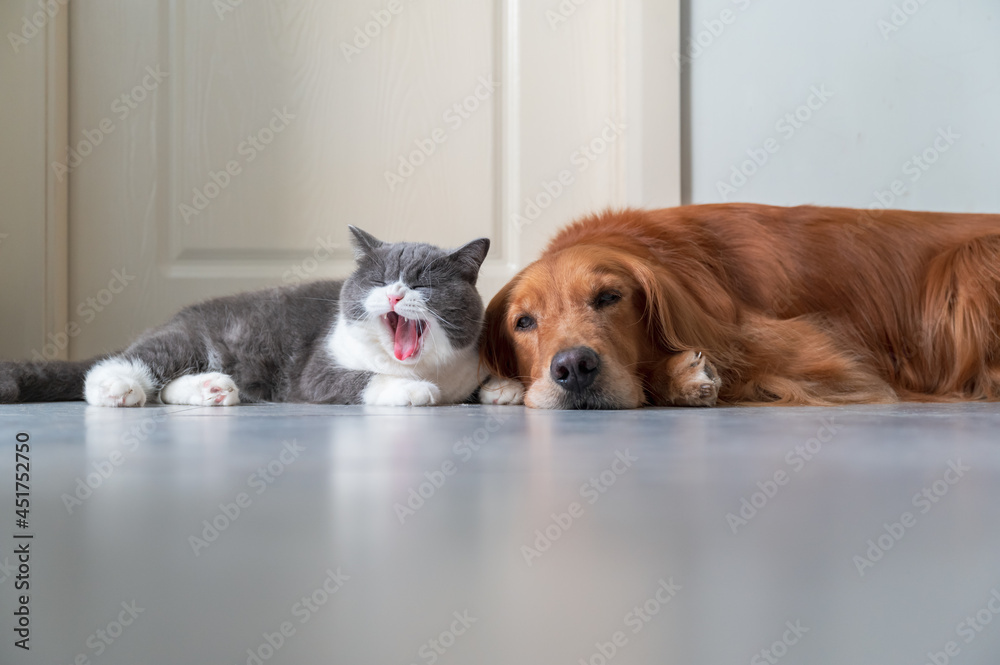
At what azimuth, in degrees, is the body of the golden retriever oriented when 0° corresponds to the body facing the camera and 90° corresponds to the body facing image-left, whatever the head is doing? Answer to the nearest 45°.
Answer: approximately 90°
